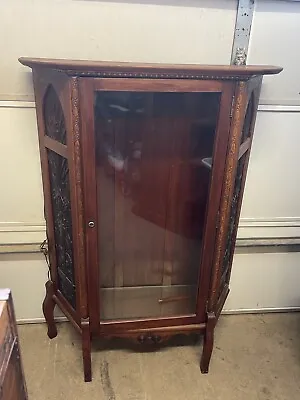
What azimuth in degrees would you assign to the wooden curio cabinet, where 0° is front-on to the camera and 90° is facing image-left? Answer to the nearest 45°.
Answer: approximately 0°
